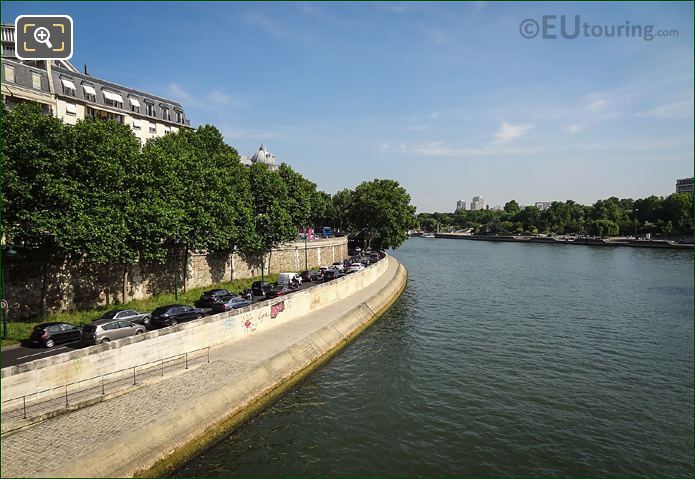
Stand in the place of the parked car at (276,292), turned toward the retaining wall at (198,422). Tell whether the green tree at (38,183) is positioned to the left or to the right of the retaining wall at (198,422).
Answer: right

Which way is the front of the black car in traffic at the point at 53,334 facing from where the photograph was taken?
facing away from the viewer and to the right of the viewer

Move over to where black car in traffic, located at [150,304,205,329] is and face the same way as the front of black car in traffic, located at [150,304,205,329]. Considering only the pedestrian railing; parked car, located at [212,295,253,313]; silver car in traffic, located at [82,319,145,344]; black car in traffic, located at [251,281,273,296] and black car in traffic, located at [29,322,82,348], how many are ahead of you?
2

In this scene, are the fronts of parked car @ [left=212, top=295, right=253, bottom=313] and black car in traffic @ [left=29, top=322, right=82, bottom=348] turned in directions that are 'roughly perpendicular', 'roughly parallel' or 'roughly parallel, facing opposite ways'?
roughly parallel

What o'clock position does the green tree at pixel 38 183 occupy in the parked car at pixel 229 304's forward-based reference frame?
The green tree is roughly at 7 o'clock from the parked car.

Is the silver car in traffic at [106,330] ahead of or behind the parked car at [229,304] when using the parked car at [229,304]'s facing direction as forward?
behind

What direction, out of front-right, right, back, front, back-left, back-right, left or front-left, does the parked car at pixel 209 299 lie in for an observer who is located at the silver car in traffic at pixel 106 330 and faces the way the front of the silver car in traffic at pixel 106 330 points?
front

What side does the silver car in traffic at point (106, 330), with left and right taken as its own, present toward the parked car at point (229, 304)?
front

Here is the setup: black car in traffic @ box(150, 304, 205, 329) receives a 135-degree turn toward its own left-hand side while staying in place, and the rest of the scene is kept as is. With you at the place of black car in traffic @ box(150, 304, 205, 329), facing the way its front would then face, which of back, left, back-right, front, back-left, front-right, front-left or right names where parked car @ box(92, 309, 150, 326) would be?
front

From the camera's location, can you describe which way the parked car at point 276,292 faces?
facing away from the viewer and to the right of the viewer

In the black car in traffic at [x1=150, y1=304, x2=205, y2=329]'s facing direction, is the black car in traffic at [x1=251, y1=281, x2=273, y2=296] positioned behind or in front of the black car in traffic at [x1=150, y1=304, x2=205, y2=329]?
in front
